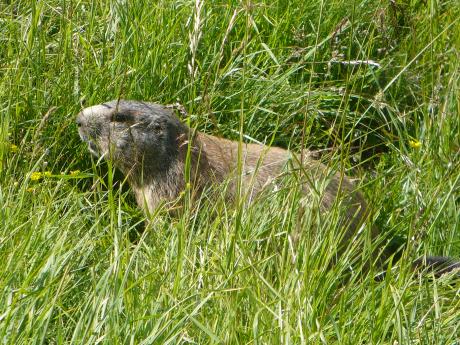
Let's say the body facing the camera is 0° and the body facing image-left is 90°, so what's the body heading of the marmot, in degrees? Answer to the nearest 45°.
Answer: approximately 90°

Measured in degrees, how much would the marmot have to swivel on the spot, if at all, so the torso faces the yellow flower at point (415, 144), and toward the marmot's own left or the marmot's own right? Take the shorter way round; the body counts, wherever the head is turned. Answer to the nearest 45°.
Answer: approximately 180°
